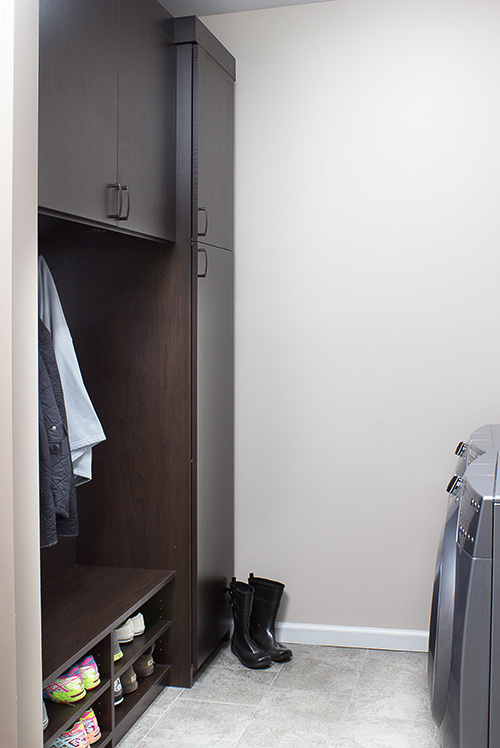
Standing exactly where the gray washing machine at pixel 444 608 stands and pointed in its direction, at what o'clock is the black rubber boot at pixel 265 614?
The black rubber boot is roughly at 2 o'clock from the gray washing machine.

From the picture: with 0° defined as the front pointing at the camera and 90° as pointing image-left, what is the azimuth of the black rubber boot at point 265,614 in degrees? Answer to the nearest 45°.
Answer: approximately 315°

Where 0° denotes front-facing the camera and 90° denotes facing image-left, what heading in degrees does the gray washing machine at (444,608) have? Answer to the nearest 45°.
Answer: approximately 90°

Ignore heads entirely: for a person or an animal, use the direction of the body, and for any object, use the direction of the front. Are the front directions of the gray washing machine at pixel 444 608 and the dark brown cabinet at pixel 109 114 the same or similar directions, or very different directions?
very different directions
